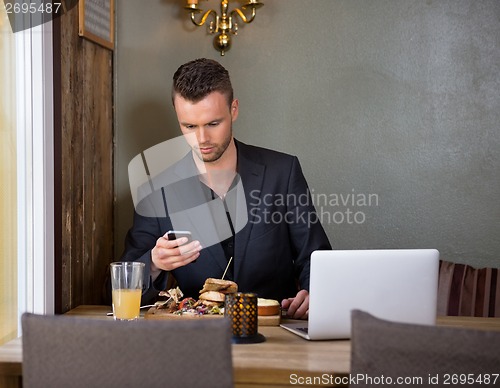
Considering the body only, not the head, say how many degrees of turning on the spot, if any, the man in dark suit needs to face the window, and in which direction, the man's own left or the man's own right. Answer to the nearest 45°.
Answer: approximately 45° to the man's own right

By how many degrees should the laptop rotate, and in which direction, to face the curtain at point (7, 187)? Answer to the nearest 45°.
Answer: approximately 45° to its left

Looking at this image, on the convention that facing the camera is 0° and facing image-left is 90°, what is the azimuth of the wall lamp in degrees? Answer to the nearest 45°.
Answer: approximately 0°

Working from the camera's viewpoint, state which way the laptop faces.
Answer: facing away from the viewer and to the left of the viewer

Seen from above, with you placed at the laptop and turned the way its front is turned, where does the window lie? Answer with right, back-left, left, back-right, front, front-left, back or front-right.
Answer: front-left

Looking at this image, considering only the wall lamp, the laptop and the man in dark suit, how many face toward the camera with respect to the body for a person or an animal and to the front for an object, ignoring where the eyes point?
2

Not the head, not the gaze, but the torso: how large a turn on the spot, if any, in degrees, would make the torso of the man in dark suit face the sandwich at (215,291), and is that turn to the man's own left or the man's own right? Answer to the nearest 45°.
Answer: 0° — they already face it
